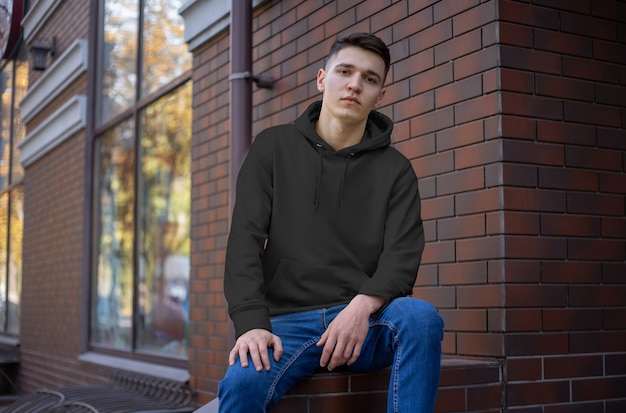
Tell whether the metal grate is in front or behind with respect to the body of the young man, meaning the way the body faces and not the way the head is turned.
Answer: behind

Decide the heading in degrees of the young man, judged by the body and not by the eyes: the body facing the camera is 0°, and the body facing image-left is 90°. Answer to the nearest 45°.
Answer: approximately 0°
